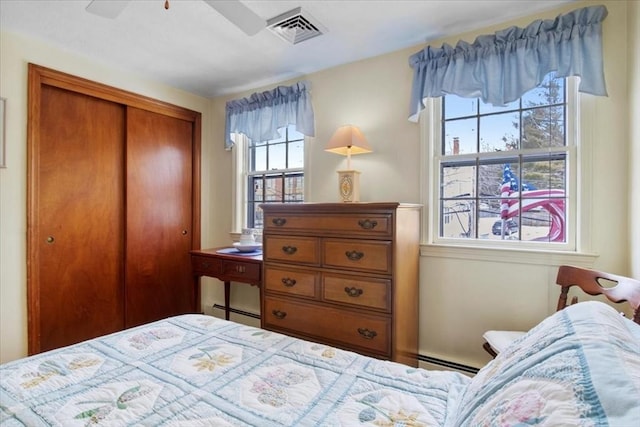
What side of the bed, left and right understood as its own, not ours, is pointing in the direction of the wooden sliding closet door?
front

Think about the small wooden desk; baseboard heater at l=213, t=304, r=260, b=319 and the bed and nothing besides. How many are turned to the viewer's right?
0

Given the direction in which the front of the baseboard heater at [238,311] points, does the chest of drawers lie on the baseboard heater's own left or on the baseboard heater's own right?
on the baseboard heater's own left

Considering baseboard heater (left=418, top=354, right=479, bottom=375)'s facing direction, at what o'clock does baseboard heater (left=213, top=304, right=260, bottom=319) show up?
baseboard heater (left=213, top=304, right=260, bottom=319) is roughly at 2 o'clock from baseboard heater (left=418, top=354, right=479, bottom=375).

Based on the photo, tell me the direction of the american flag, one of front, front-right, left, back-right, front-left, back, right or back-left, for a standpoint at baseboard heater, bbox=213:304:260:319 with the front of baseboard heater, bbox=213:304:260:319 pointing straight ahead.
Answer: left

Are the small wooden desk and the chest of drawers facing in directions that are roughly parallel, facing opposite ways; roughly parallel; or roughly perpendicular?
roughly parallel

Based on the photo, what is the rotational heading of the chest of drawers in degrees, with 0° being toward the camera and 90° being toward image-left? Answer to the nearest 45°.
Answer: approximately 45°

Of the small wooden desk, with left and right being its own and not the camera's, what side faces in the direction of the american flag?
left

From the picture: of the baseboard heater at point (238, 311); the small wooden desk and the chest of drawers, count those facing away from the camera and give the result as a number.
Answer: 0

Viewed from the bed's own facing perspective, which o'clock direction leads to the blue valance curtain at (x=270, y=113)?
The blue valance curtain is roughly at 1 o'clock from the bed.

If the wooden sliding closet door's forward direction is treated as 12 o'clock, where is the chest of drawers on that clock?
The chest of drawers is roughly at 12 o'clock from the wooden sliding closet door.

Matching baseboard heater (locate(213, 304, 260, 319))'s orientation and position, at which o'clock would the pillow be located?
The pillow is roughly at 10 o'clock from the baseboard heater.

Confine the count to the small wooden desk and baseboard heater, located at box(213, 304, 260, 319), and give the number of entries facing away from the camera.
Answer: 0
